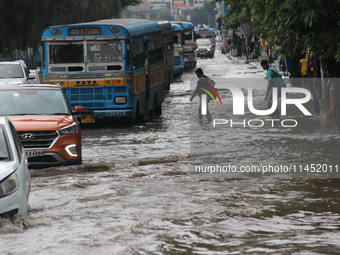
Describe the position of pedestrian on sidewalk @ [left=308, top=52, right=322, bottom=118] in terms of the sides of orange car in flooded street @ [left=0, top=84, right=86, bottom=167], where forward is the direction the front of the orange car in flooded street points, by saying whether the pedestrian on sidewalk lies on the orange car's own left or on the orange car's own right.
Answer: on the orange car's own left

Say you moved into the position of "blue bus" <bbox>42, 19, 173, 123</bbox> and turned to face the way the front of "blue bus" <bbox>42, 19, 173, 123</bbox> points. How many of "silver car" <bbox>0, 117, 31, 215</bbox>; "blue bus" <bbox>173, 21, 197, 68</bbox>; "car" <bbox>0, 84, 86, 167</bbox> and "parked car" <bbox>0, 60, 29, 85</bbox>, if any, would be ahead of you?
2

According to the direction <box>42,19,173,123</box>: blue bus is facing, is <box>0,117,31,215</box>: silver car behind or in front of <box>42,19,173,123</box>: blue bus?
in front

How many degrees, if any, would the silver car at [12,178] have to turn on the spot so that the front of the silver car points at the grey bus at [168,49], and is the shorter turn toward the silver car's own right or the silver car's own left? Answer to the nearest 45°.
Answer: approximately 180°

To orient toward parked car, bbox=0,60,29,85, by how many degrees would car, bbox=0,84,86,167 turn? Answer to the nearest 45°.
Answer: approximately 180°

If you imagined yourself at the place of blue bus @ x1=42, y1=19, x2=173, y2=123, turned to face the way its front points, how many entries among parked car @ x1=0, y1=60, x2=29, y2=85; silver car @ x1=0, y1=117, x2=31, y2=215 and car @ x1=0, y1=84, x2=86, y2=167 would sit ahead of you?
2

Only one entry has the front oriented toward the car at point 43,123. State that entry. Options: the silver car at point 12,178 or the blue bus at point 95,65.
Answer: the blue bus

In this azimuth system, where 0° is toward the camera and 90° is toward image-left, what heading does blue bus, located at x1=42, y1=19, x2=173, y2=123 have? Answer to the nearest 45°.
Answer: approximately 0°

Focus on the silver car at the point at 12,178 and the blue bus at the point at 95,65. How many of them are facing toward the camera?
2

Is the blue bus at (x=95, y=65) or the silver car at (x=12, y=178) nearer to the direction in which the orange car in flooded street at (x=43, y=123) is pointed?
the silver car
